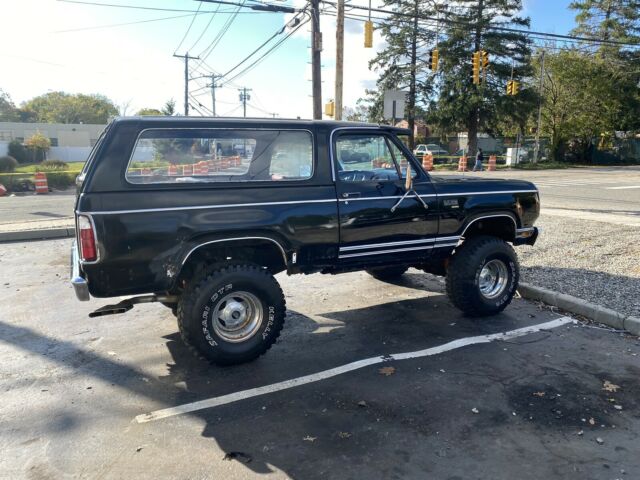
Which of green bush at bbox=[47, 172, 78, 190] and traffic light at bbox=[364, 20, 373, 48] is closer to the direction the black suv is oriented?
the traffic light

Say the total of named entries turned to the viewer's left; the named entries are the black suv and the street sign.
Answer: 0

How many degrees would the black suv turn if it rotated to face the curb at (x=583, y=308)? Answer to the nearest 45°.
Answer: approximately 45° to its right

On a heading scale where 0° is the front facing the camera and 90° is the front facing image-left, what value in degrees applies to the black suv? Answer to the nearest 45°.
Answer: approximately 225°

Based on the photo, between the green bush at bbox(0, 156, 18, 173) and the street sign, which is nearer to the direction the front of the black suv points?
the street sign

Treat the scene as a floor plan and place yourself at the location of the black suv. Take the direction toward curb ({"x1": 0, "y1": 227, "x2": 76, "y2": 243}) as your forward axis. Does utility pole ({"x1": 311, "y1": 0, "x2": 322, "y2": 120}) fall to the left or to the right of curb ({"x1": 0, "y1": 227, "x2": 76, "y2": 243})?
right

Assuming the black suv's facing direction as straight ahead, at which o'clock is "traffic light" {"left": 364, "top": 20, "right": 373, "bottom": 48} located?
The traffic light is roughly at 11 o'clock from the black suv.
